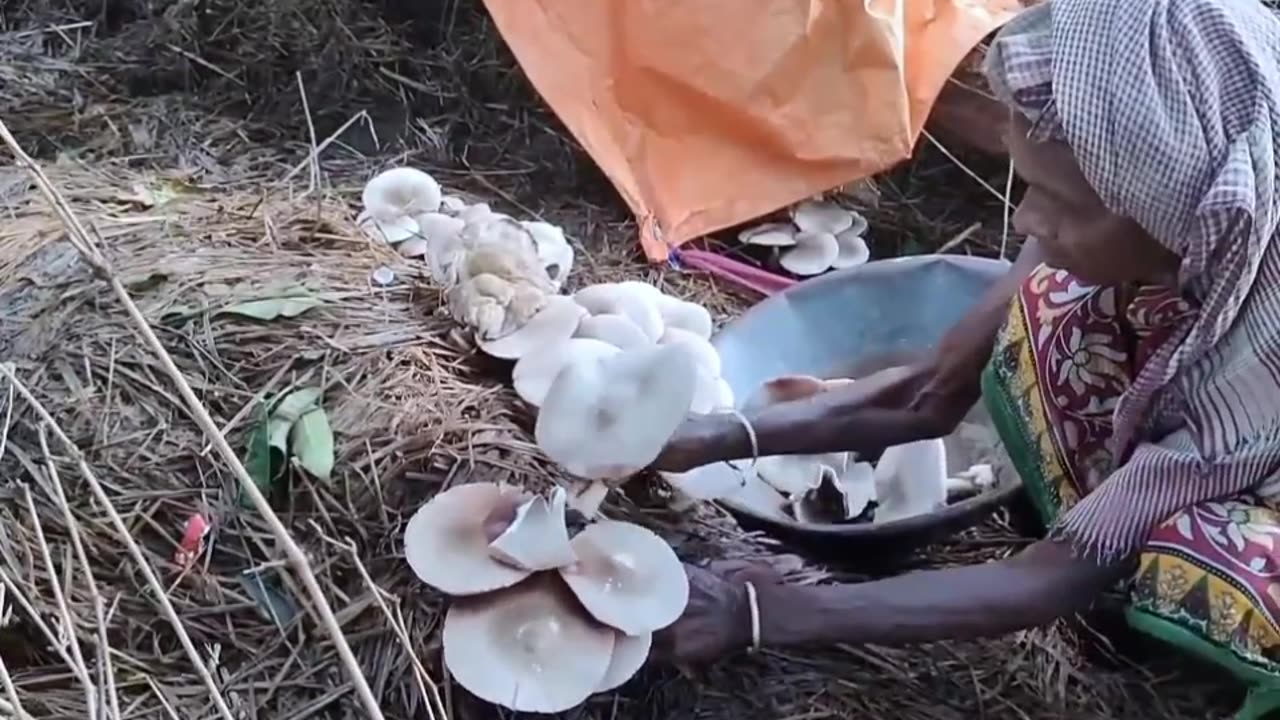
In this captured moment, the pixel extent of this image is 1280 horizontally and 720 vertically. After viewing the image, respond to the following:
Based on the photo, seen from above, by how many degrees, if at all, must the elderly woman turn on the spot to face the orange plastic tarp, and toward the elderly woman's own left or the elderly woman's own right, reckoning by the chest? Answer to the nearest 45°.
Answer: approximately 45° to the elderly woman's own right

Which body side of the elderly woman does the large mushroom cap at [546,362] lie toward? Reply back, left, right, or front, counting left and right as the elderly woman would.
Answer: front

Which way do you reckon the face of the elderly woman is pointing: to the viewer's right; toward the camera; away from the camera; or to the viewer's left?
to the viewer's left

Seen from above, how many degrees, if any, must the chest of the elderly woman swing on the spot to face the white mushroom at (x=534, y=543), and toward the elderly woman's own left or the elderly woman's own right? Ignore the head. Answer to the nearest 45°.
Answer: approximately 45° to the elderly woman's own left

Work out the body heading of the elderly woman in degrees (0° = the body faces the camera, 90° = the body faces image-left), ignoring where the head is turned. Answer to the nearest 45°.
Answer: approximately 90°

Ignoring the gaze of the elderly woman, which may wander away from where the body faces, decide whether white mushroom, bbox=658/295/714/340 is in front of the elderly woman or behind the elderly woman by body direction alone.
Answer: in front

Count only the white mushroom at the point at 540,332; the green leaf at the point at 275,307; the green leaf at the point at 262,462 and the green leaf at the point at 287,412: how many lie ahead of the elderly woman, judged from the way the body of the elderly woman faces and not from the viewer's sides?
4

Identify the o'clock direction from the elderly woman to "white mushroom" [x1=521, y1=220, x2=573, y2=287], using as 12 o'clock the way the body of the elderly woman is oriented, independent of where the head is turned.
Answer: The white mushroom is roughly at 1 o'clock from the elderly woman.

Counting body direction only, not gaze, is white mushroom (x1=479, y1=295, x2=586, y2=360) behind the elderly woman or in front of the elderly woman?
in front
